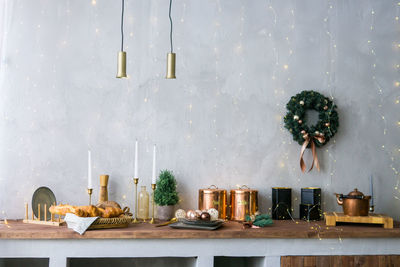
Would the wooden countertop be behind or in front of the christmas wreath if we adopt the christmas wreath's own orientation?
in front

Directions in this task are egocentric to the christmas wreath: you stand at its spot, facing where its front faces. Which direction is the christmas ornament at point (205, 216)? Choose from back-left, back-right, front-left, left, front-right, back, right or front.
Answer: front-right

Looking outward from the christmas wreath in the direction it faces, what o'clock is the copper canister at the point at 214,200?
The copper canister is roughly at 2 o'clock from the christmas wreath.

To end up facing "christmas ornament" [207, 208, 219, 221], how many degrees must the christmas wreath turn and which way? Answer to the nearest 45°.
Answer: approximately 45° to its right

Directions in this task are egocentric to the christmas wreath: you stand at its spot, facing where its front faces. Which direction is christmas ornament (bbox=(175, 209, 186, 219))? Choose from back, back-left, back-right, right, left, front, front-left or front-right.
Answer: front-right

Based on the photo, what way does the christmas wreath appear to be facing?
toward the camera
